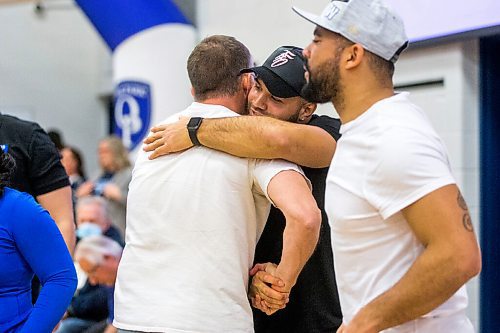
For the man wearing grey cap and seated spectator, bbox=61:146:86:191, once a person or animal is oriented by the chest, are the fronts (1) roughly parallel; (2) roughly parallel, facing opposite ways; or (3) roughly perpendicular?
roughly perpendicular

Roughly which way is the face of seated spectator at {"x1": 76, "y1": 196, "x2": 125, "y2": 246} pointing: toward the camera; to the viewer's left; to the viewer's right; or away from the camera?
toward the camera

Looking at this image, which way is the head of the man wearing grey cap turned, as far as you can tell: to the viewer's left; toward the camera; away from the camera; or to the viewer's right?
to the viewer's left

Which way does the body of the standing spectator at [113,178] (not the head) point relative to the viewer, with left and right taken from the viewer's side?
facing the viewer and to the left of the viewer

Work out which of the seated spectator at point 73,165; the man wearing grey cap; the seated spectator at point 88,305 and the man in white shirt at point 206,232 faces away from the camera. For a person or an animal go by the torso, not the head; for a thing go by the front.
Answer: the man in white shirt

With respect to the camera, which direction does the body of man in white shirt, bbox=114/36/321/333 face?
away from the camera

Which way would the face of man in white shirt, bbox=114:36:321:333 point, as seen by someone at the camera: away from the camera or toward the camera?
away from the camera

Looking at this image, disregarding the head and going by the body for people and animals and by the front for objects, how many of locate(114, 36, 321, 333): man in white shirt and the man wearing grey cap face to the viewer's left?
1

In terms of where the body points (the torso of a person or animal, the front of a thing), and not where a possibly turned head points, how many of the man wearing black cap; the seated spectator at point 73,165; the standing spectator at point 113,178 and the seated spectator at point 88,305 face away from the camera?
0

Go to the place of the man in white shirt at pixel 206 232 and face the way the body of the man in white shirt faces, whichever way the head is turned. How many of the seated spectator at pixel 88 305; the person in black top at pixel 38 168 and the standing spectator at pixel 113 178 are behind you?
0

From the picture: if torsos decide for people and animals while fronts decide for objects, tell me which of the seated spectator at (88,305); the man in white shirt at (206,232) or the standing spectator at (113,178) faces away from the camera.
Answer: the man in white shirt

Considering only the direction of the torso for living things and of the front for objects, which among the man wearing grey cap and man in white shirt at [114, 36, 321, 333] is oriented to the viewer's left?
the man wearing grey cap

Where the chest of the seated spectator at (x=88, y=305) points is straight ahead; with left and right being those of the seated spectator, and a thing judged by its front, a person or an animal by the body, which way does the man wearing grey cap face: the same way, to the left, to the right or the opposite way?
to the right

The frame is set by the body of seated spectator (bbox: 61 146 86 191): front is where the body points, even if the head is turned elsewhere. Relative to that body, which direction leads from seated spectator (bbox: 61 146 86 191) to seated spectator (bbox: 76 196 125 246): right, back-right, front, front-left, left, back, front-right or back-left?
front-left

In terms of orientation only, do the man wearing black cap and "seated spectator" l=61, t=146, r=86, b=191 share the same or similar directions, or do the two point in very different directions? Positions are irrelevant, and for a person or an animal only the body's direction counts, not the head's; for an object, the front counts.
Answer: same or similar directions

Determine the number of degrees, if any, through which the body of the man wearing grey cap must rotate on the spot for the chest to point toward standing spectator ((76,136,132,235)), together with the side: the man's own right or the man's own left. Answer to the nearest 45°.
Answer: approximately 45° to the man's own right

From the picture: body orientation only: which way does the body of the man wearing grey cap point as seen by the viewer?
to the viewer's left

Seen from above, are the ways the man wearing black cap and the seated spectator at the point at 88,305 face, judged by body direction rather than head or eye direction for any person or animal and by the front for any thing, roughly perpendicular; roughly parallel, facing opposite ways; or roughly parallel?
roughly parallel
